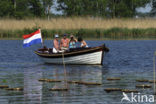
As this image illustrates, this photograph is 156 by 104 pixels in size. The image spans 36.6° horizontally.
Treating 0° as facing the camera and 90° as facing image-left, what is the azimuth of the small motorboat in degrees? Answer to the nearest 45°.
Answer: approximately 315°
